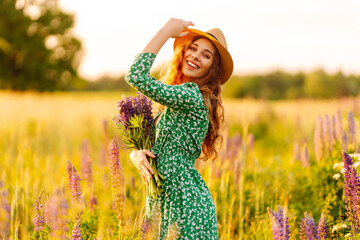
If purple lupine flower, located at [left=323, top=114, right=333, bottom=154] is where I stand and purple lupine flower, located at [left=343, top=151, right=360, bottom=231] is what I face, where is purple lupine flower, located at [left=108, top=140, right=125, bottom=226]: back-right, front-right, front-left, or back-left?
front-right

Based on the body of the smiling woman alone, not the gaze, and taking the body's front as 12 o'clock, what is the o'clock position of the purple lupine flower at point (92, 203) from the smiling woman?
The purple lupine flower is roughly at 2 o'clock from the smiling woman.

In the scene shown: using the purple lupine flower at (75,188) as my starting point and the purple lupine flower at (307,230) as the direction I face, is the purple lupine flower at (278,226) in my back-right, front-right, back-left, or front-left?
front-right

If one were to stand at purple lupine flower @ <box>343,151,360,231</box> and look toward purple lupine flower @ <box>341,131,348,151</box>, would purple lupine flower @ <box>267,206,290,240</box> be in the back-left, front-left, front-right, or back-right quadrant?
back-left
